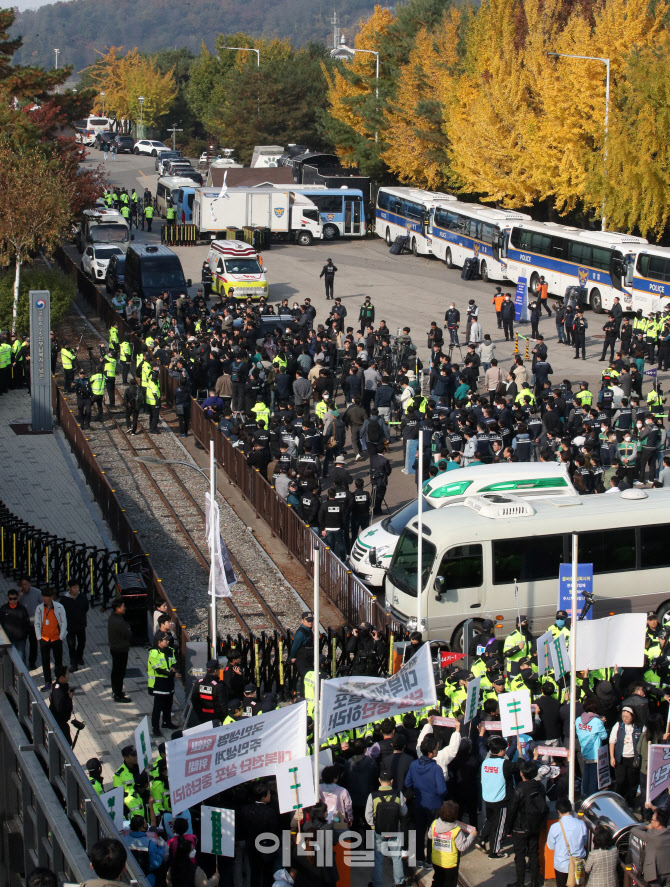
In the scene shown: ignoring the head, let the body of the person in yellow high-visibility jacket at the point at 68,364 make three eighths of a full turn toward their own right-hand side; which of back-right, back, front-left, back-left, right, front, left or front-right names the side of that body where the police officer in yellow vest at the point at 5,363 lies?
right

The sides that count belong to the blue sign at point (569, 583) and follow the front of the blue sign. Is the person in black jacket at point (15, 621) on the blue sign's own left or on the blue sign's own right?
on the blue sign's own right

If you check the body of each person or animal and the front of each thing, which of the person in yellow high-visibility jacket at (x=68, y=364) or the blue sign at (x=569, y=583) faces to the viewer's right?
the person in yellow high-visibility jacket

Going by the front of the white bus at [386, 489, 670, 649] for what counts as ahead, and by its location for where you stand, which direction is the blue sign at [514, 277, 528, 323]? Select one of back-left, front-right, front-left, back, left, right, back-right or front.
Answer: back-right

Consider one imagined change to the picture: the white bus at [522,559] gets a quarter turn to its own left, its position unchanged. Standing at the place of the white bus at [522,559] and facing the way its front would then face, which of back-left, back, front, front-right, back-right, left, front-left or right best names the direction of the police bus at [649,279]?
back-left

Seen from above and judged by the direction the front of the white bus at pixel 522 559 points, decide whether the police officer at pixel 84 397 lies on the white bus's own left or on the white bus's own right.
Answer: on the white bus's own right

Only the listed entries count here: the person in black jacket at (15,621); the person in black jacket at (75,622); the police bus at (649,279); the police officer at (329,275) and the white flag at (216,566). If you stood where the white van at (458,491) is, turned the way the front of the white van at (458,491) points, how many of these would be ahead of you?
3

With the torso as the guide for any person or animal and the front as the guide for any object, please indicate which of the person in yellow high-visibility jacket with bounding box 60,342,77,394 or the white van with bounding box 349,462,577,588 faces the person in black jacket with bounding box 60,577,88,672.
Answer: the white van

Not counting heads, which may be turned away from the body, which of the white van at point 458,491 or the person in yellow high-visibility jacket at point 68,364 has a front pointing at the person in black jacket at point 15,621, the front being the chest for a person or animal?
the white van

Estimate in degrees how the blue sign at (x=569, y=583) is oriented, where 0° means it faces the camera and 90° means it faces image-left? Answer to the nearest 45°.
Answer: approximately 0°

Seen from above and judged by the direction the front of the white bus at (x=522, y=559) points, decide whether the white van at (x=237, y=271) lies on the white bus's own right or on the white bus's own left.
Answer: on the white bus's own right

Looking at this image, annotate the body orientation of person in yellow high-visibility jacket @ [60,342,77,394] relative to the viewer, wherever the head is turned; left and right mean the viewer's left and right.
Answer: facing to the right of the viewer

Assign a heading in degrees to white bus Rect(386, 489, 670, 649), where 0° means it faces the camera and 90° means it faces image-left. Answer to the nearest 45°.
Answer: approximately 45°

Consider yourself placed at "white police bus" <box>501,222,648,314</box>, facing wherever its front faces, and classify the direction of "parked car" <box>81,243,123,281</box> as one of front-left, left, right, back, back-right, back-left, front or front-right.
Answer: back-right
